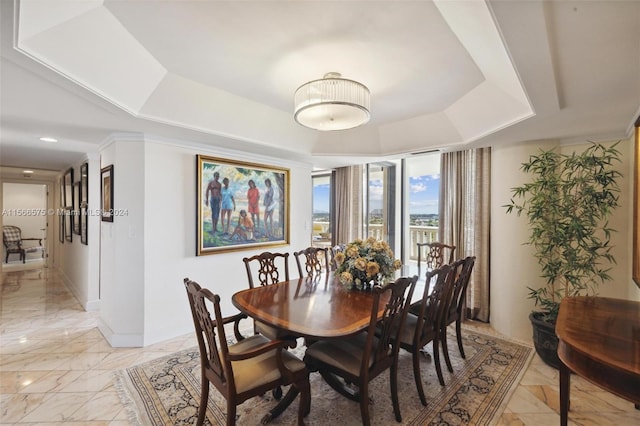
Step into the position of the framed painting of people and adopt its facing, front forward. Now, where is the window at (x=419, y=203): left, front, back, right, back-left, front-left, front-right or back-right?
front-left

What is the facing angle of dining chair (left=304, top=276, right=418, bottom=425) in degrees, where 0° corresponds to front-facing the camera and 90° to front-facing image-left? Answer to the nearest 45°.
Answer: approximately 135°

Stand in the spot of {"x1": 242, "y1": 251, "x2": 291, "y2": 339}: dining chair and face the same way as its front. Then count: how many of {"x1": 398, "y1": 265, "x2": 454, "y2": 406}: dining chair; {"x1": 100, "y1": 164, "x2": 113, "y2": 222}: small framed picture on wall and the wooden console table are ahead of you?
2

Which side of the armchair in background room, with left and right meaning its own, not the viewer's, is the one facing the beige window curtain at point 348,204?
front

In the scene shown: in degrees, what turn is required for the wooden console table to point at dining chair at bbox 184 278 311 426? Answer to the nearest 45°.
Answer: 0° — it already faces it

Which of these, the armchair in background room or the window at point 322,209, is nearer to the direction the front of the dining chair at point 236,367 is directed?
the window

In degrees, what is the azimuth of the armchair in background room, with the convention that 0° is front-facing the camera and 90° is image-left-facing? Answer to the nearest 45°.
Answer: approximately 315°

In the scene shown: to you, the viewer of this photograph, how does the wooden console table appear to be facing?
facing the viewer and to the left of the viewer

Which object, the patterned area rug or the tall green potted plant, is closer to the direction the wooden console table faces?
the patterned area rug

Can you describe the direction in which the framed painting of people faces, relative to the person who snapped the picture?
facing the viewer and to the right of the viewer

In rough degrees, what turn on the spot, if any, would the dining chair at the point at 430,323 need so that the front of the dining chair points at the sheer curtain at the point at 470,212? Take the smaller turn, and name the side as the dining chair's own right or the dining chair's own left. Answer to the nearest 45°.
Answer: approximately 45° to the dining chair's own right

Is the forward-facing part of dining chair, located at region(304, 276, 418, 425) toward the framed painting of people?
yes

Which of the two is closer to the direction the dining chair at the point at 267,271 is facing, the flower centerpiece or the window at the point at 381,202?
the flower centerpiece

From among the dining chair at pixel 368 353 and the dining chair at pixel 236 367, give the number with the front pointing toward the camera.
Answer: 0

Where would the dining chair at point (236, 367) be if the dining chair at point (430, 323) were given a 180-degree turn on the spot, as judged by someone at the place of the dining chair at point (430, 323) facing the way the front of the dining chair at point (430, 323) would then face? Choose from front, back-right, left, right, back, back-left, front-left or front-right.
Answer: right

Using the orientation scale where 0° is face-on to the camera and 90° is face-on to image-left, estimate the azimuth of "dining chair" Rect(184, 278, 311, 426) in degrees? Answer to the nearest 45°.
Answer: approximately 225°

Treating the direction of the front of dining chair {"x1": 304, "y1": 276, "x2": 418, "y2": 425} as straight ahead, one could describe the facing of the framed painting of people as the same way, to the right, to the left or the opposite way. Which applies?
the opposite way

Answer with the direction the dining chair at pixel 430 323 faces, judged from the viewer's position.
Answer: facing away from the viewer and to the left of the viewer

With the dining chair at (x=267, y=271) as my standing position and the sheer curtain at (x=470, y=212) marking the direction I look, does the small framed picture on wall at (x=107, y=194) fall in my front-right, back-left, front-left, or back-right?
back-left
